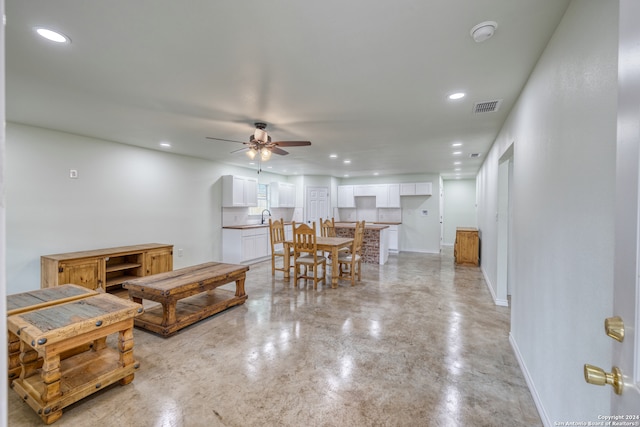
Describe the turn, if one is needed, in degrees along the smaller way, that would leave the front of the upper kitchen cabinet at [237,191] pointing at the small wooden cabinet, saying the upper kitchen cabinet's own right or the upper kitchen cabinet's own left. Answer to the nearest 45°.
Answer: approximately 45° to the upper kitchen cabinet's own left

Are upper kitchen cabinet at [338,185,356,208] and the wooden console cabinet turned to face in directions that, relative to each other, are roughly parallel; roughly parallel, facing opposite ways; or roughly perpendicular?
roughly perpendicular

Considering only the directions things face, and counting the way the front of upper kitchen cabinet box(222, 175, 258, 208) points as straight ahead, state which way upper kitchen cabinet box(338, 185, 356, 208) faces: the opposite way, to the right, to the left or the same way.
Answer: to the right

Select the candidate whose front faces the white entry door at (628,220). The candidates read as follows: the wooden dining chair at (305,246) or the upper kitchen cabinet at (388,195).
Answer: the upper kitchen cabinet

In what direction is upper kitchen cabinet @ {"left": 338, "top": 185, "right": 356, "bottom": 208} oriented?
toward the camera

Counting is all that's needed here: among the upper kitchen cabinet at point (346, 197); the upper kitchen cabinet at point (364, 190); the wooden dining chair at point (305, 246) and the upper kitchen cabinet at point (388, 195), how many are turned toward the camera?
3

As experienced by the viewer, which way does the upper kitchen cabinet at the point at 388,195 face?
facing the viewer

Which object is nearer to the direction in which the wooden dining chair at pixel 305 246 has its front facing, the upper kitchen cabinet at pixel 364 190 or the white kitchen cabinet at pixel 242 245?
the upper kitchen cabinet

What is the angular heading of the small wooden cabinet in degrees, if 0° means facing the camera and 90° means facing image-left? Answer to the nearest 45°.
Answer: approximately 0°

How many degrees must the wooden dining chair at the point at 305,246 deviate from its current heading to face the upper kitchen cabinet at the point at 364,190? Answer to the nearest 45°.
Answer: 0° — it already faces it

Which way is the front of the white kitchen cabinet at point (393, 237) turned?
toward the camera

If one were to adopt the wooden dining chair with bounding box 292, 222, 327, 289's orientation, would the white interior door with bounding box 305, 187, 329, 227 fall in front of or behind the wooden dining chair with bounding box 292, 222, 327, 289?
in front

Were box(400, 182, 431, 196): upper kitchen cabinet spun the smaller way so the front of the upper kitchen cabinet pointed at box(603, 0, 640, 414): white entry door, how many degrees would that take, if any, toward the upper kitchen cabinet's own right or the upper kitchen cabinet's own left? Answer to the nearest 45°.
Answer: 0° — it already faces it
